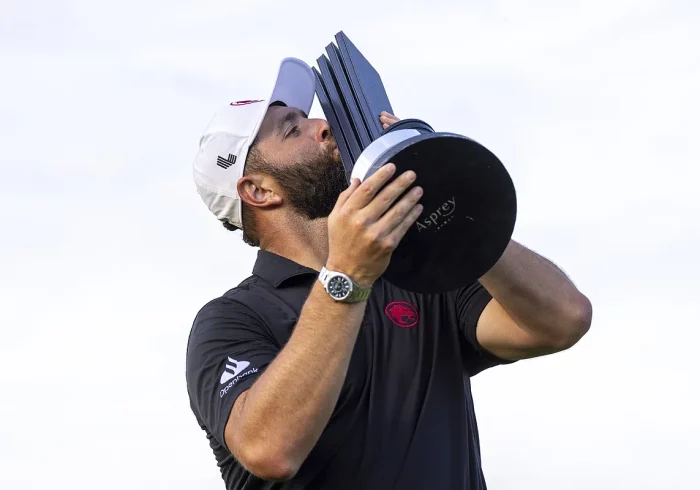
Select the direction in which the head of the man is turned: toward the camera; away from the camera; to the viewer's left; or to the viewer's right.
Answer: to the viewer's right
